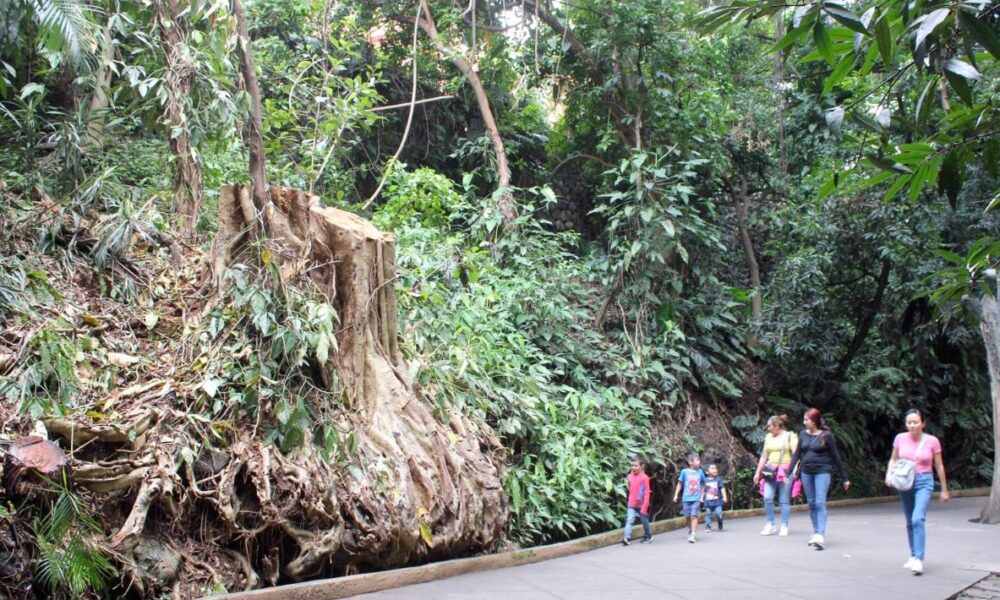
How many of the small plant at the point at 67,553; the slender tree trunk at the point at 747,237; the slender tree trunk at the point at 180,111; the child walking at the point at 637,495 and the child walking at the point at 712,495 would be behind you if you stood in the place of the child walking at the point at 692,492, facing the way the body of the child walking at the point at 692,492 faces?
2

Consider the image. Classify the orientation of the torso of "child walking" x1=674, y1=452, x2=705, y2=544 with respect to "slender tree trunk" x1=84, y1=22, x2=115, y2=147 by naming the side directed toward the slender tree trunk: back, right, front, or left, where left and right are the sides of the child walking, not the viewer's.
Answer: right

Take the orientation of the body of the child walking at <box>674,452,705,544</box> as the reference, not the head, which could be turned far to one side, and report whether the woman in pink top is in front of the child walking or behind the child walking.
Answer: in front

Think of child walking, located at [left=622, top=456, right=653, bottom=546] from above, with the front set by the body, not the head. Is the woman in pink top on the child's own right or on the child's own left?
on the child's own left

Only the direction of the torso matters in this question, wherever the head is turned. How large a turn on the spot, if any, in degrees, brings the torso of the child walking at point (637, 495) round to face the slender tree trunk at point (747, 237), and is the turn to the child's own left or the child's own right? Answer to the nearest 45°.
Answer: approximately 135° to the child's own right

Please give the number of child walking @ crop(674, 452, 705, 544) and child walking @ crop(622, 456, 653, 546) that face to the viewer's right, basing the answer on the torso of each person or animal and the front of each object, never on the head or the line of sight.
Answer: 0

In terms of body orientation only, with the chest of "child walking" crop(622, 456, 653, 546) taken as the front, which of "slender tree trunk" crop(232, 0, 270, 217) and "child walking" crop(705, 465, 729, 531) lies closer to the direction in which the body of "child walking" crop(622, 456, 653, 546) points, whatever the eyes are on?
the slender tree trunk

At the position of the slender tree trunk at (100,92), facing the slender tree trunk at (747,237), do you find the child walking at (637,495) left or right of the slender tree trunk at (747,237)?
right

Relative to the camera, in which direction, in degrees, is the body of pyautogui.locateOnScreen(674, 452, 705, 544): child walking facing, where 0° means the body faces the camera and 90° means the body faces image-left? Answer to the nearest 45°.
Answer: approximately 0°

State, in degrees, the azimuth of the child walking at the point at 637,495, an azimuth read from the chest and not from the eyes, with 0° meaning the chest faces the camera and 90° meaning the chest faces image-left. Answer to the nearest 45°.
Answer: approximately 45°

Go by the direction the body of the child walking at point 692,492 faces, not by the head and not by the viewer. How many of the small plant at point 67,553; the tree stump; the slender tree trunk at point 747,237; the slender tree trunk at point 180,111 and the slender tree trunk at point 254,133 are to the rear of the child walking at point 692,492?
1

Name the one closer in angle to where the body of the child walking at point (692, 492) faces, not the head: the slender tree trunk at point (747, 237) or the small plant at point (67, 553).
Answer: the small plant
